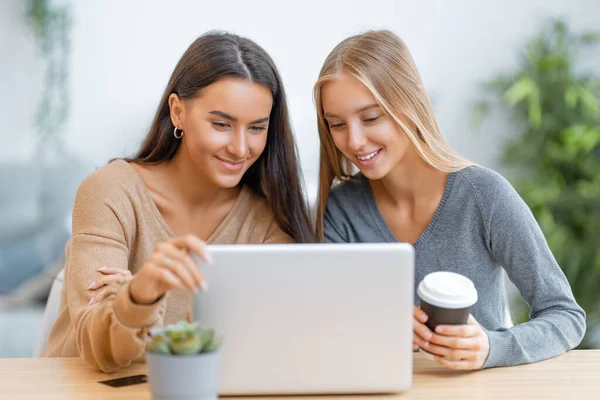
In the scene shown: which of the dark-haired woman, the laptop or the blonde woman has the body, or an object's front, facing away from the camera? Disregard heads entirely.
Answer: the laptop

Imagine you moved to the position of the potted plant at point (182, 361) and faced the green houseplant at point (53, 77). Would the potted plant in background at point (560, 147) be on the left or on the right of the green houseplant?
right

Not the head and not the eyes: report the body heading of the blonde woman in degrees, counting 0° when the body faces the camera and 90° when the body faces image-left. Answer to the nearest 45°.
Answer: approximately 45°

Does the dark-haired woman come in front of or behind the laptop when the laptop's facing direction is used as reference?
in front

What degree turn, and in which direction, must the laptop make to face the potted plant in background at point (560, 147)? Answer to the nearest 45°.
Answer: approximately 45° to its right

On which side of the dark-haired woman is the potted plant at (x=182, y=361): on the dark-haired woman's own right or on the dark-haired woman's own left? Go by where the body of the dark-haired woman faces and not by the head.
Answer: on the dark-haired woman's own right

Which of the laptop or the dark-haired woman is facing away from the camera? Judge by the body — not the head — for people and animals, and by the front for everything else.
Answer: the laptop

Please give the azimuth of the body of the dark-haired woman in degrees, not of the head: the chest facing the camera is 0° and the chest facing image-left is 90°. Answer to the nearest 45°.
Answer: approximately 315°

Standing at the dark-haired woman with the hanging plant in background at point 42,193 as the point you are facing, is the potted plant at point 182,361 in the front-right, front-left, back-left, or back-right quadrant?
back-left

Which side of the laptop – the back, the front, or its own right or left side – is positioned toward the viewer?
back
